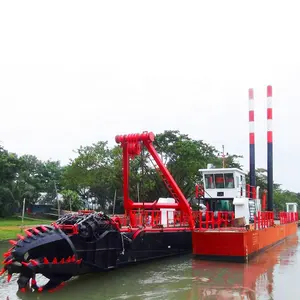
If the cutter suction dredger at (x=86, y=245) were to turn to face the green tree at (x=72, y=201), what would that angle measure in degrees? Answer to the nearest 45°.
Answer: approximately 135° to its right

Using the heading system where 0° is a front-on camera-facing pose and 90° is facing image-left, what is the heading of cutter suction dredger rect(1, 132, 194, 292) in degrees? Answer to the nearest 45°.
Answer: approximately 45°
